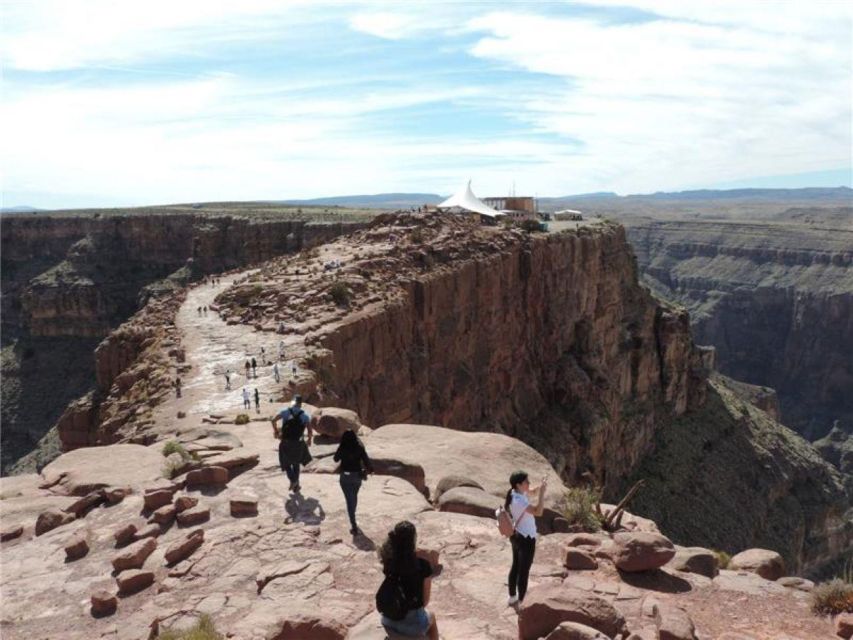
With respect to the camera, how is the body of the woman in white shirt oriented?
to the viewer's right

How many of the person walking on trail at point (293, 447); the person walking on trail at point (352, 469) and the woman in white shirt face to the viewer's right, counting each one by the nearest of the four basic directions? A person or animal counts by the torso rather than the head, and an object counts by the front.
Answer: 1

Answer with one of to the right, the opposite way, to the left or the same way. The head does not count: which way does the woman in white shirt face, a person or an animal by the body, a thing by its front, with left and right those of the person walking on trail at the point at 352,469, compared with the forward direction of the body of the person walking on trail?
to the right

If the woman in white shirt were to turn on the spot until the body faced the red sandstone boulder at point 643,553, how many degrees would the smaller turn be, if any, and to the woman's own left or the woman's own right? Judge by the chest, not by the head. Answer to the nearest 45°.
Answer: approximately 45° to the woman's own left

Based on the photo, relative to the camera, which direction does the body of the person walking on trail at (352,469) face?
away from the camera

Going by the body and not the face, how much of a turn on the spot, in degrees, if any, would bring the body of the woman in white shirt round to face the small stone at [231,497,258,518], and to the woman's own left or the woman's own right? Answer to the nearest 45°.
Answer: approximately 135° to the woman's own left

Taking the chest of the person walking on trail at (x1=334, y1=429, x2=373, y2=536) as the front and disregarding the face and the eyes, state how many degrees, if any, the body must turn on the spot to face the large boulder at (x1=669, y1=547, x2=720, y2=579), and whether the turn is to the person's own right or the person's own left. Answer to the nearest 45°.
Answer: approximately 90° to the person's own right

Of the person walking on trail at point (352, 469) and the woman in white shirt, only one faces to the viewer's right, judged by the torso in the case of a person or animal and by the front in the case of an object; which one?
the woman in white shirt

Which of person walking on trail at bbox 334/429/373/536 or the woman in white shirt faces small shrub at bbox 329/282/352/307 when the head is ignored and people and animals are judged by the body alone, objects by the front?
the person walking on trail

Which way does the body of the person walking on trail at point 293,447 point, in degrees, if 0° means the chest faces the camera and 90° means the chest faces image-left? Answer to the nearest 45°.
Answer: approximately 180°

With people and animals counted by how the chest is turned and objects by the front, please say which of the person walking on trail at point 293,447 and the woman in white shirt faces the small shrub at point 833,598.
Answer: the woman in white shirt

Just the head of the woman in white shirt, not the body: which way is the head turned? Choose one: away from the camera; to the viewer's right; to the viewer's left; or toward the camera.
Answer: to the viewer's right

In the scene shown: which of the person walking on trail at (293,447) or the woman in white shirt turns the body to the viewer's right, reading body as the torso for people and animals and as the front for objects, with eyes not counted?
the woman in white shirt

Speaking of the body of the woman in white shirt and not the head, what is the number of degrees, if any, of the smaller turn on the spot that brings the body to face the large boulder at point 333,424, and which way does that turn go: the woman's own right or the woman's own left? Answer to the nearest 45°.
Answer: approximately 135° to the woman's own left

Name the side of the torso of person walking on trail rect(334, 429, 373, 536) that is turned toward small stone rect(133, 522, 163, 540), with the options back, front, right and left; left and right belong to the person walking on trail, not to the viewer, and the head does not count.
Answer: left

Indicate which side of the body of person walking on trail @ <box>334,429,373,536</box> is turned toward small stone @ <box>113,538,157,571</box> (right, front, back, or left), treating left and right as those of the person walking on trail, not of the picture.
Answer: left

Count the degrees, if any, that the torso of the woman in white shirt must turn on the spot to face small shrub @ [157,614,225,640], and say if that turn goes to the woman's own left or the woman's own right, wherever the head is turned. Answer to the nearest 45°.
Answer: approximately 180°

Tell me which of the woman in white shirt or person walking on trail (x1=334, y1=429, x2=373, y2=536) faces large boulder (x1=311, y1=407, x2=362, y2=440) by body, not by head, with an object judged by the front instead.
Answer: the person walking on trail

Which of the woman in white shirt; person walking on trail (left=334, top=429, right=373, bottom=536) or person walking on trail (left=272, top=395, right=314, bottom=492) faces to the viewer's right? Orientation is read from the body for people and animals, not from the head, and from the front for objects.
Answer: the woman in white shirt
